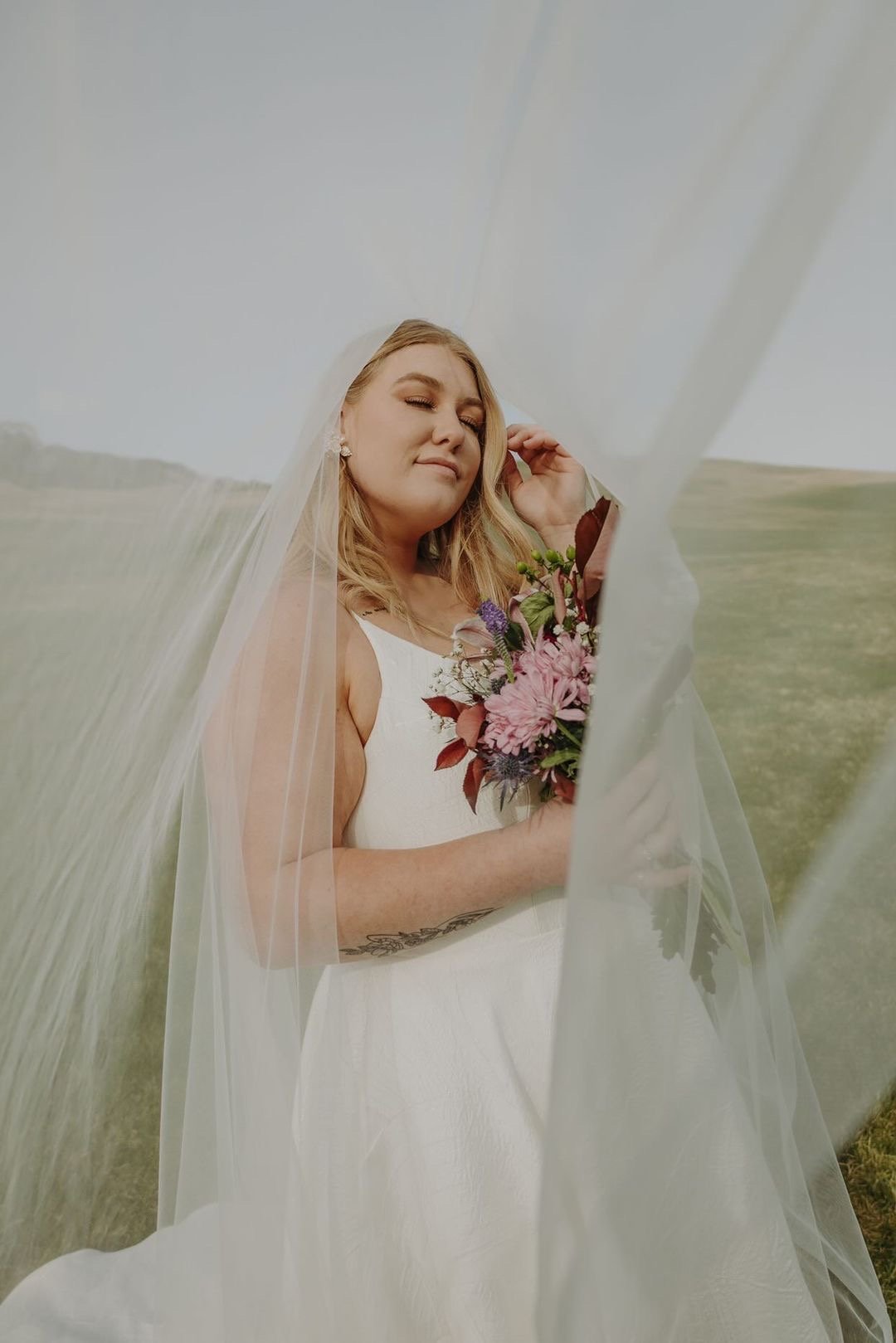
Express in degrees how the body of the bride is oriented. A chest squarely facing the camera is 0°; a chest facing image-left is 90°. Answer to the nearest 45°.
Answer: approximately 315°

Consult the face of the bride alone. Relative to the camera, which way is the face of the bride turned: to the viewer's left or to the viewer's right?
to the viewer's right
